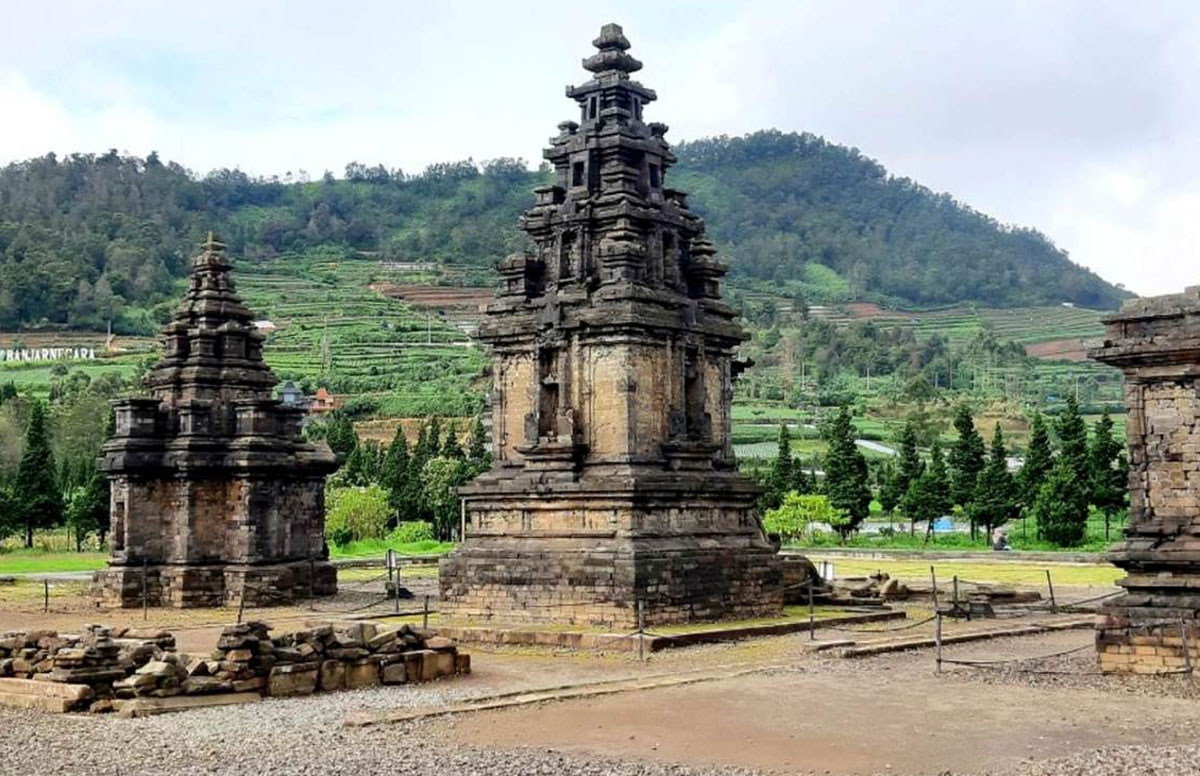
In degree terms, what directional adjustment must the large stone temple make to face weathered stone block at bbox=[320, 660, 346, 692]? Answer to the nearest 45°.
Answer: approximately 180°

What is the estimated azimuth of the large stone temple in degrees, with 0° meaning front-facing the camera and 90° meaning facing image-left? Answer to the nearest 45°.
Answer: approximately 225°

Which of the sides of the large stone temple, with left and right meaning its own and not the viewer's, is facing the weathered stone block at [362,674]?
back

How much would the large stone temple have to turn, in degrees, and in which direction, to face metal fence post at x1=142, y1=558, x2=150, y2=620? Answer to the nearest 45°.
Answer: approximately 90° to its left

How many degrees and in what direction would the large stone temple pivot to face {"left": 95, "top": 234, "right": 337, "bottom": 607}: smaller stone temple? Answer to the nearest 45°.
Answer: approximately 90° to its left

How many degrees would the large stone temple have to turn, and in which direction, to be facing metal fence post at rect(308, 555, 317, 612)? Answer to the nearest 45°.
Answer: approximately 90° to its left

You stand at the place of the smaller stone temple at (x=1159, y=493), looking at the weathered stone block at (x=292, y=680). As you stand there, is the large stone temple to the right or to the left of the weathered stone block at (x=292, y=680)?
right

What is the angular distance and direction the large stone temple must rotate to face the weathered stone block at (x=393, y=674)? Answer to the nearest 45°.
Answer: approximately 135° to its right

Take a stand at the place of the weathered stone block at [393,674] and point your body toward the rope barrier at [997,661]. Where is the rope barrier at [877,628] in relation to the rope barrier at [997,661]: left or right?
left

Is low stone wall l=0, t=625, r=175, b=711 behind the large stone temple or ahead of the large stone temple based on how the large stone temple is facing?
behind

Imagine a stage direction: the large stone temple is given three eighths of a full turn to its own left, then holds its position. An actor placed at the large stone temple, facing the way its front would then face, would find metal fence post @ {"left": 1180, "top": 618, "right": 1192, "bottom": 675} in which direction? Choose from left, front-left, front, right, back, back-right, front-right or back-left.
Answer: back-left

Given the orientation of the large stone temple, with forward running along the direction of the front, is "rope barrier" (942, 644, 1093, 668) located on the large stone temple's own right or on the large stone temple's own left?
on the large stone temple's own right

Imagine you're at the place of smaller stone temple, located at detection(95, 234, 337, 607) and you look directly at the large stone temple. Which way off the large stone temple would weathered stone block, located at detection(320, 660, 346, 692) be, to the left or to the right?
right
